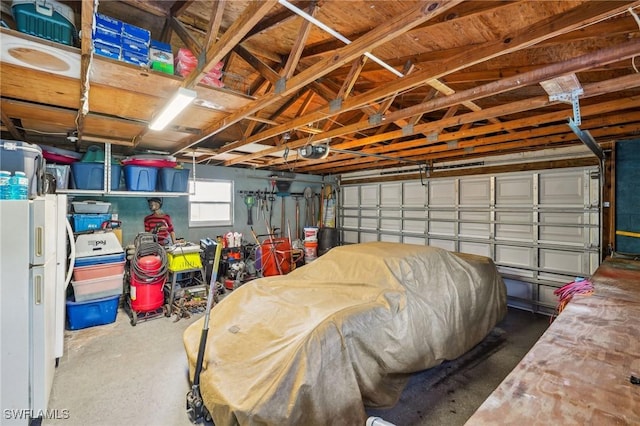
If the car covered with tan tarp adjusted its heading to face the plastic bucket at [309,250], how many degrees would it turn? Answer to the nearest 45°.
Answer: approximately 135° to its right
